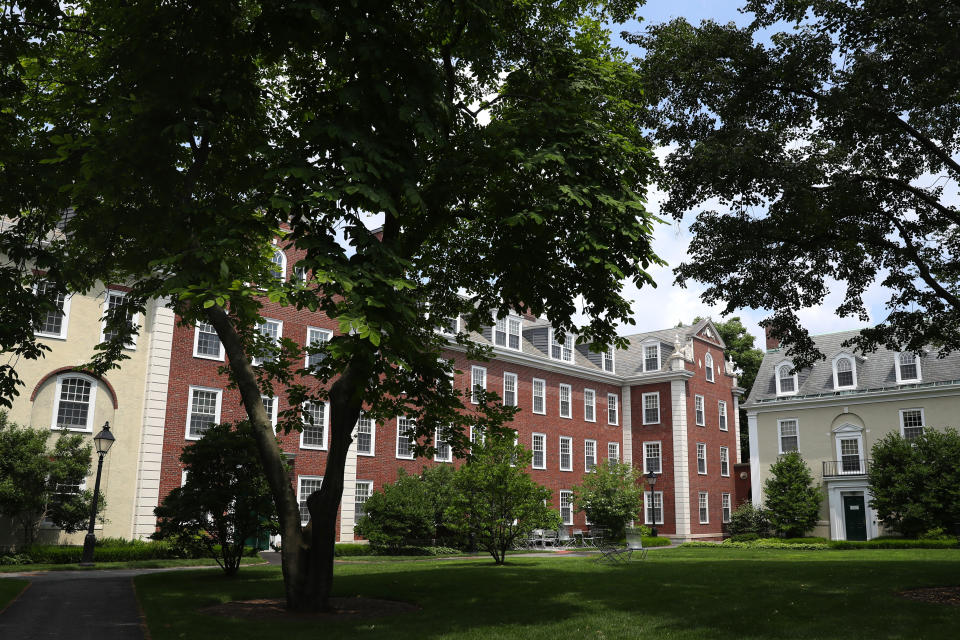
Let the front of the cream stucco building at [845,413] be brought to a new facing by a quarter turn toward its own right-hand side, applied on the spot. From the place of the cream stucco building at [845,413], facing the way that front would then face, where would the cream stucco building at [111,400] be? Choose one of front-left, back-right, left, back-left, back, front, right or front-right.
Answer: front-left

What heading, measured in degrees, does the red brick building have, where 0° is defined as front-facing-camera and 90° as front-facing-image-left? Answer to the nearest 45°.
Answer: approximately 315°

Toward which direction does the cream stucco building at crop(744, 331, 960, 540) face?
toward the camera

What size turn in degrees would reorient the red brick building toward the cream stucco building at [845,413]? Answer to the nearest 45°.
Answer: approximately 45° to its left

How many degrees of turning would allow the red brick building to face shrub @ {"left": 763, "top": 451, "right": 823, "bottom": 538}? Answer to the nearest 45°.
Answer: approximately 45° to its left

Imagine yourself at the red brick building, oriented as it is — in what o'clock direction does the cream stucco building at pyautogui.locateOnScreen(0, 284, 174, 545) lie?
The cream stucco building is roughly at 3 o'clock from the red brick building.

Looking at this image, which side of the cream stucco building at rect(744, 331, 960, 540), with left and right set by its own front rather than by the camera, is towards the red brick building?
right

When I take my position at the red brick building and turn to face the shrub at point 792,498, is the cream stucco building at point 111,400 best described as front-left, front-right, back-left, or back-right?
back-right

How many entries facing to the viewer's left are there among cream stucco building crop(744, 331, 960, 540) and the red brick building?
0
